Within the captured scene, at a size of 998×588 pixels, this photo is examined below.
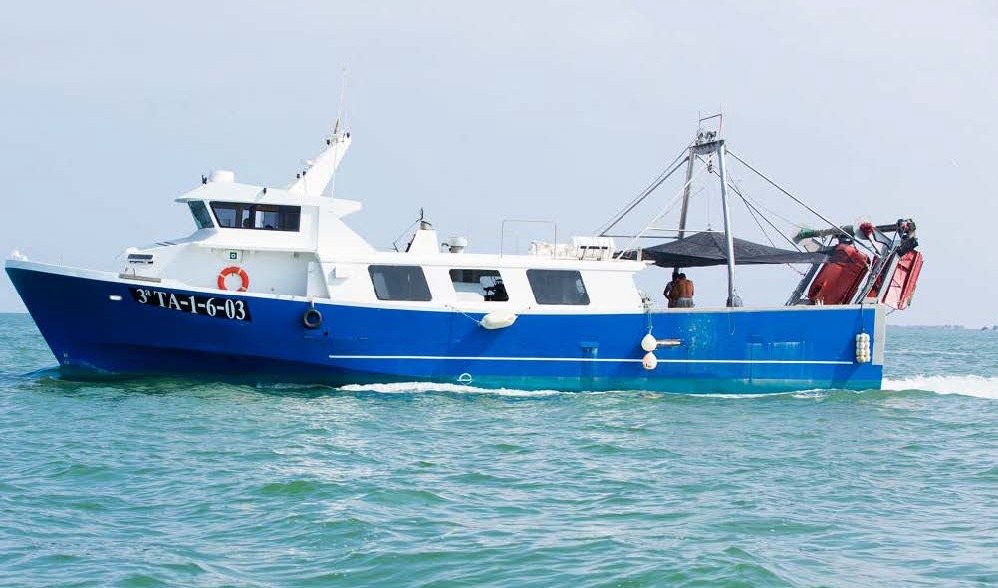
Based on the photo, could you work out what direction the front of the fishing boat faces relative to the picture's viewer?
facing to the left of the viewer
